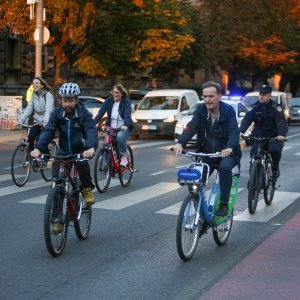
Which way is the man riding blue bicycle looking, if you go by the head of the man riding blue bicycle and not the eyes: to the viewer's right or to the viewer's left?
to the viewer's left

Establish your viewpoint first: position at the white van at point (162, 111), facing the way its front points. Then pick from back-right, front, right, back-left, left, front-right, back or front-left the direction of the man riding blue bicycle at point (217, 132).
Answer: front-left

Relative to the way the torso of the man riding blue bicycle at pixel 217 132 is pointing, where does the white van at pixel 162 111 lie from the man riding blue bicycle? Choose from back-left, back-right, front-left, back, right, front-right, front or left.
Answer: back-right

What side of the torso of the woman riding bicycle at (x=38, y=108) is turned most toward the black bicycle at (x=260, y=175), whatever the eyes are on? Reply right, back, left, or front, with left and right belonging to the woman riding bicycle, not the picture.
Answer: left

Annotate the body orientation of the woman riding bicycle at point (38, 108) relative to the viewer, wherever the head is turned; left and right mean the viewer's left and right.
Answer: facing the viewer and to the left of the viewer

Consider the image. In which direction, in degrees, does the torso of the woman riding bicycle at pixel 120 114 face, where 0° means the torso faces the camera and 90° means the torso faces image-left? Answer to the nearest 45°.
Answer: approximately 45°

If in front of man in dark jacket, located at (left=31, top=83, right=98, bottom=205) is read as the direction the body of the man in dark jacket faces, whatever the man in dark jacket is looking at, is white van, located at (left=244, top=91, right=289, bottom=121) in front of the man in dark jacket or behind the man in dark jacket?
behind

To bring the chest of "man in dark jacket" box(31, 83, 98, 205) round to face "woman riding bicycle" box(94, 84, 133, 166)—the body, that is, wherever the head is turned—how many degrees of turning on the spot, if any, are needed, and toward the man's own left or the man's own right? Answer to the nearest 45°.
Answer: approximately 180°

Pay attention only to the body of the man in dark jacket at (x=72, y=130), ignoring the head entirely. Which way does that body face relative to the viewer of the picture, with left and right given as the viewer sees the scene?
facing the viewer

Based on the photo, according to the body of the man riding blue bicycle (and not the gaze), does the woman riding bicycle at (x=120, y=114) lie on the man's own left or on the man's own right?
on the man's own right

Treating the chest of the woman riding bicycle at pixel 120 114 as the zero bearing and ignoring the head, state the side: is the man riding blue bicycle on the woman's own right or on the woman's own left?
on the woman's own left

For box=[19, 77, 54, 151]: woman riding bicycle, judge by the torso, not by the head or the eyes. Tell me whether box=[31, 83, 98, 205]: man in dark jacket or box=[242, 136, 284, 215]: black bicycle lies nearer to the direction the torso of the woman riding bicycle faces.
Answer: the man in dark jacket

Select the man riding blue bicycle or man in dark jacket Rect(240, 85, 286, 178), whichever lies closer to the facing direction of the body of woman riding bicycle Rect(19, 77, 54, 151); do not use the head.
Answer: the man riding blue bicycle
